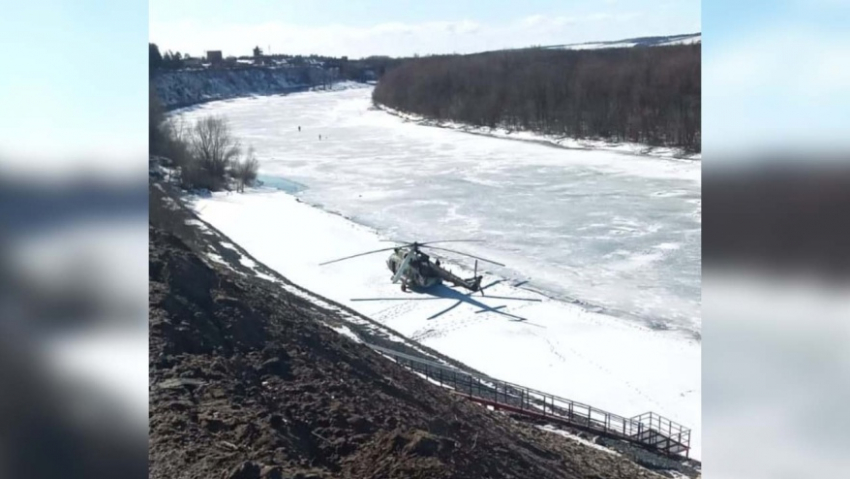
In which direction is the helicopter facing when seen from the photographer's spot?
facing away from the viewer and to the left of the viewer
